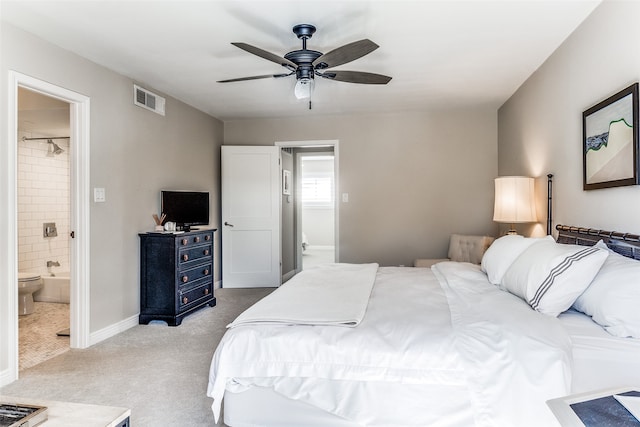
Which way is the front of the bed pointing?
to the viewer's left

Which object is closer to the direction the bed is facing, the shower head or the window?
the shower head

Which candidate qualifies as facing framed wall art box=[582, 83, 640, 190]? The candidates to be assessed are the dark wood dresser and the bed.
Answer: the dark wood dresser

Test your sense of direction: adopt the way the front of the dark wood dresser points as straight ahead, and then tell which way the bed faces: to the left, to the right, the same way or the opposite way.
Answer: the opposite way

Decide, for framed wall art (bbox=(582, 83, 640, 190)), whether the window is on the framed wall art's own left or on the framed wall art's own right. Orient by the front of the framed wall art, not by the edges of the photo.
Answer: on the framed wall art's own right

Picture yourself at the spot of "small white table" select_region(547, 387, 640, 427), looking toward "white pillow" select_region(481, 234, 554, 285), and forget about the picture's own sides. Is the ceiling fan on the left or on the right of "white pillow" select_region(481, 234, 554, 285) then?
left
